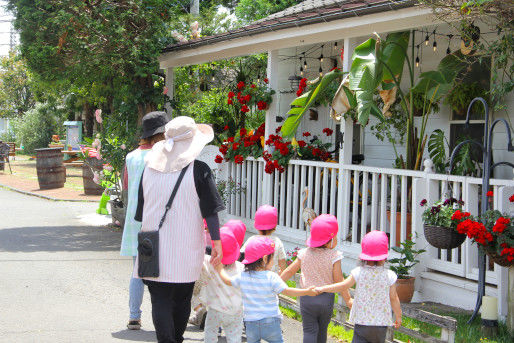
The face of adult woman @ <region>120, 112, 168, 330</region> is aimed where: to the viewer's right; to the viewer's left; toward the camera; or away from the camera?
away from the camera

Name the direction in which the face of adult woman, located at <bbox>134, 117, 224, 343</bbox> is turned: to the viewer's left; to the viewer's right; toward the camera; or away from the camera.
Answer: away from the camera

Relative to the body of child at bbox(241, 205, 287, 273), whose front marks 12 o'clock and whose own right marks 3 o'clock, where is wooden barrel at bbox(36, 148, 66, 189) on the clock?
The wooden barrel is roughly at 11 o'clock from the child.

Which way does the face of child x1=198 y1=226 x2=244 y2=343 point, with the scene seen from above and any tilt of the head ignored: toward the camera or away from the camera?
away from the camera

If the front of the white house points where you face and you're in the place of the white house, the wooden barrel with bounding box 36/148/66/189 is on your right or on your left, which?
on your right

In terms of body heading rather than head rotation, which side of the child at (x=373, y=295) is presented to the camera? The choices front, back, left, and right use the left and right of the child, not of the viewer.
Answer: back

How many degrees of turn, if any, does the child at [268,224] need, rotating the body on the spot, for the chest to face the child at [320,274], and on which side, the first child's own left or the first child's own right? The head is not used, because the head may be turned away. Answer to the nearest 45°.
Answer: approximately 135° to the first child's own right

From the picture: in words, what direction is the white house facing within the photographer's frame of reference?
facing the viewer and to the left of the viewer

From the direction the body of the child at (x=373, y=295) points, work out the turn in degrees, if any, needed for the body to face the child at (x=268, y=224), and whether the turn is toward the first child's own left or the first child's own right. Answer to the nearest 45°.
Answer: approximately 45° to the first child's own left

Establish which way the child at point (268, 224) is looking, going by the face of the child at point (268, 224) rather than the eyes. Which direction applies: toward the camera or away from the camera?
away from the camera

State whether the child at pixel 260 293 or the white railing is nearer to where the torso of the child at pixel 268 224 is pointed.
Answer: the white railing

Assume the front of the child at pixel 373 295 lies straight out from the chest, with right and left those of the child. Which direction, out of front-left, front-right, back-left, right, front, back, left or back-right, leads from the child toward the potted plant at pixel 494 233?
front-right

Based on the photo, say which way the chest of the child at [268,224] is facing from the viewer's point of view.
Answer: away from the camera

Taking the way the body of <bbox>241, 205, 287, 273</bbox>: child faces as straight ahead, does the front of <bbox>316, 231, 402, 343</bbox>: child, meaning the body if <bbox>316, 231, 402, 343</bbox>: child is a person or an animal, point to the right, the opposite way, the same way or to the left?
the same way

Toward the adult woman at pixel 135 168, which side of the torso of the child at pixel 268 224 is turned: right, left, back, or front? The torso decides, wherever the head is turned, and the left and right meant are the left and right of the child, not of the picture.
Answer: left

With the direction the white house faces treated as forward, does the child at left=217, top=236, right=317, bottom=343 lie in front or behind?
in front

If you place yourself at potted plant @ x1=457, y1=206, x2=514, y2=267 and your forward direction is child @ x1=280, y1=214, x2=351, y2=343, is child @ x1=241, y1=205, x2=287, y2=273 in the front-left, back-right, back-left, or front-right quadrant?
front-right

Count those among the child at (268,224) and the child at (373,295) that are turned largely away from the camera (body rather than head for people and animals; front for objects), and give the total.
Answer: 2
